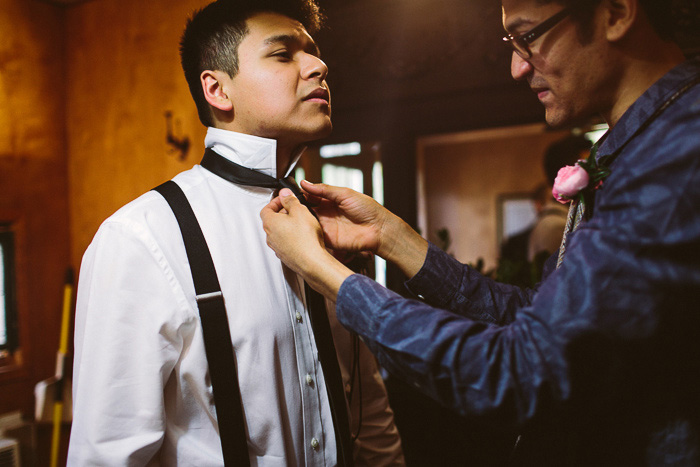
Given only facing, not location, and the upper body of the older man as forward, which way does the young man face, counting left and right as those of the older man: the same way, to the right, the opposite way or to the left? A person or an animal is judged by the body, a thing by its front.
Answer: the opposite way

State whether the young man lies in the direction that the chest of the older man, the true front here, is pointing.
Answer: yes

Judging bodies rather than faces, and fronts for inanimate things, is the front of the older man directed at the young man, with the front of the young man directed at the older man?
yes

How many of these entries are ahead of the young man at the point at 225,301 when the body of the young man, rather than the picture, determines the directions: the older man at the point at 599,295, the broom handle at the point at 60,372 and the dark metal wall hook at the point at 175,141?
1

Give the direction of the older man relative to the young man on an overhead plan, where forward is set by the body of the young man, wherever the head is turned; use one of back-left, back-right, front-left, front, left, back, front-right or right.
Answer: front

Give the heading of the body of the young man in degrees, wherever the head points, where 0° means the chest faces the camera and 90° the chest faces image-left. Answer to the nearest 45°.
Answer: approximately 315°

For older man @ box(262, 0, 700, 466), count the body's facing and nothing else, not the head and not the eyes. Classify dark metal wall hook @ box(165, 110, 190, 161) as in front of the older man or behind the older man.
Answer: in front

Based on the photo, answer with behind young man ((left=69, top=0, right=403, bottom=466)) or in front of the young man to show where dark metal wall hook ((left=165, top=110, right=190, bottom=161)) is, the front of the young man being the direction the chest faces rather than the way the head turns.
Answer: behind

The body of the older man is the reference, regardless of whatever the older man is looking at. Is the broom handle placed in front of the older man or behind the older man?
in front

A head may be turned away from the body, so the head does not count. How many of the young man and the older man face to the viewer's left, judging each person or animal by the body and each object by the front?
1

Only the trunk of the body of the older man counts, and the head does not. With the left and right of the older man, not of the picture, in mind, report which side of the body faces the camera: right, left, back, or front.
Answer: left

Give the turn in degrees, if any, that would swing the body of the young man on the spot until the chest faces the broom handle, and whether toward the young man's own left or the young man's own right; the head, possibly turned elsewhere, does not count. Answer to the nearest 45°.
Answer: approximately 180°

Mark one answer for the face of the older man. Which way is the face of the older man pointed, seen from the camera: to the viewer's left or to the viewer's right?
to the viewer's left
